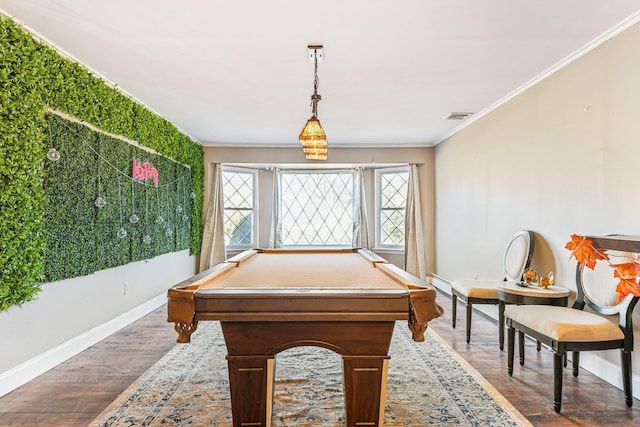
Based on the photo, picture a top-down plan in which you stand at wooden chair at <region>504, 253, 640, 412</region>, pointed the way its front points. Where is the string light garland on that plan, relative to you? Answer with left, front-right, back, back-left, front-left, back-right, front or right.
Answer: front-right

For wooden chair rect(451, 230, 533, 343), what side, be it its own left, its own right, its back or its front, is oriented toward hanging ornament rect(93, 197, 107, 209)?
front

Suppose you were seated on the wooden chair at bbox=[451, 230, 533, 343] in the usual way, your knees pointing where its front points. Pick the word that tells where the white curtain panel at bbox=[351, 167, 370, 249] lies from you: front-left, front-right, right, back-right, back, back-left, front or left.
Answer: right

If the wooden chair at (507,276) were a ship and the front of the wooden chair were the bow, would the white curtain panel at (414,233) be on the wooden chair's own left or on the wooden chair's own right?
on the wooden chair's own right

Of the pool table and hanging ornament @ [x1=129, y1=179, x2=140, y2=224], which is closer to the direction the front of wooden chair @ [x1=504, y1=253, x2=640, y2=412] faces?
the pool table

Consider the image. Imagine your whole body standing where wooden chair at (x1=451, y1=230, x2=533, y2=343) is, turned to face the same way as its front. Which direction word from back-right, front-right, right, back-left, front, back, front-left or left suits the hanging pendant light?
front

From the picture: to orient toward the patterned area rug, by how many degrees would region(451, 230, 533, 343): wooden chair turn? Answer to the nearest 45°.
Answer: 0° — it already faces it

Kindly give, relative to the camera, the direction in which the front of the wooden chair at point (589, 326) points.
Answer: facing the viewer and to the left of the viewer

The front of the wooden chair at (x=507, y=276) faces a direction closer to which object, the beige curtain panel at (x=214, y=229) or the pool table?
the pool table

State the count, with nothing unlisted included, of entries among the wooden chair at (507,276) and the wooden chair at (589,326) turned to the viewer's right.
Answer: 0

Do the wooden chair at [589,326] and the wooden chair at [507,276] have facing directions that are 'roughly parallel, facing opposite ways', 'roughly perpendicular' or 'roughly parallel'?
roughly parallel

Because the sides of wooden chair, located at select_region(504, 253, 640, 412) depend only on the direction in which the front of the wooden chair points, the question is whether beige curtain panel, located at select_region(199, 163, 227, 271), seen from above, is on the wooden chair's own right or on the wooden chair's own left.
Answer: on the wooden chair's own right

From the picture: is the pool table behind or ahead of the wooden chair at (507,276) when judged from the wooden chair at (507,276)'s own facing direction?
ahead

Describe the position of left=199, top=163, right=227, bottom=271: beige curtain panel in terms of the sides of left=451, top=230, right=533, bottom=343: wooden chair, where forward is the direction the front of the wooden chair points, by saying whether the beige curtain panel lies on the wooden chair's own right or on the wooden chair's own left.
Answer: on the wooden chair's own right

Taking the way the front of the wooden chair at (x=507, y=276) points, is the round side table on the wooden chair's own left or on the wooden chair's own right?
on the wooden chair's own left
